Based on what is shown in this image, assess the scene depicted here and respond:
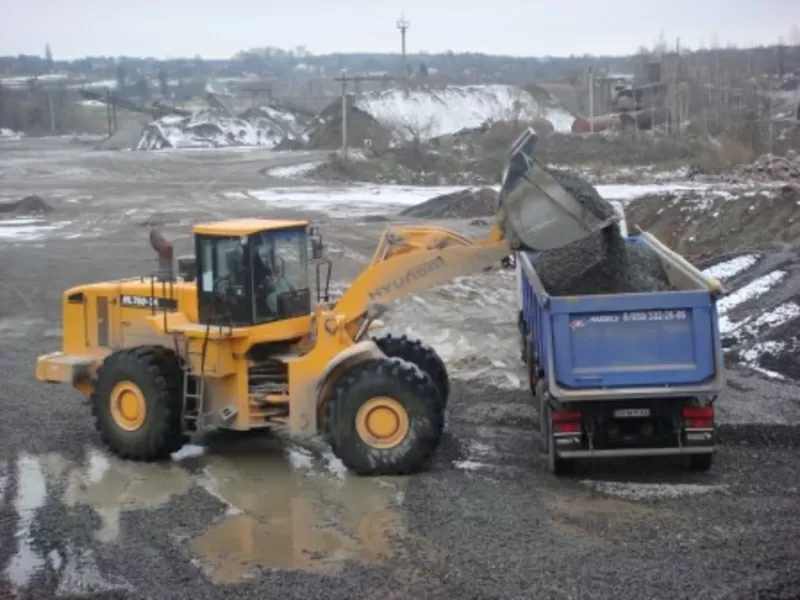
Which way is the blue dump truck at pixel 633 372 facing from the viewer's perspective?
away from the camera

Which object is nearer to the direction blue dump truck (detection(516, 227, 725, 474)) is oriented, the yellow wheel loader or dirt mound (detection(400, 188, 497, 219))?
the dirt mound

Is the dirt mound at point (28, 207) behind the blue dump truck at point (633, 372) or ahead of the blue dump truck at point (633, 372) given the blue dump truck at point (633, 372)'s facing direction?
ahead

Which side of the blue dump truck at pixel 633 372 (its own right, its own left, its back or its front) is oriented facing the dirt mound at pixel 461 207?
front

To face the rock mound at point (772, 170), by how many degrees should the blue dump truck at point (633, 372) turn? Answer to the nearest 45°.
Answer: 0° — it already faces it

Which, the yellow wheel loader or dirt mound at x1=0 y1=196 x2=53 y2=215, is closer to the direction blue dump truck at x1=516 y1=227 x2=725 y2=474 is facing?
the dirt mound
